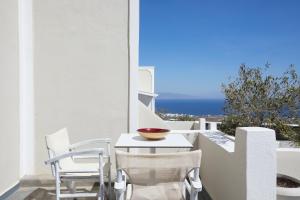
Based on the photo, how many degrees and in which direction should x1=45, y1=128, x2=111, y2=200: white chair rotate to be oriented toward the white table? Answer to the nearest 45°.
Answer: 0° — it already faces it

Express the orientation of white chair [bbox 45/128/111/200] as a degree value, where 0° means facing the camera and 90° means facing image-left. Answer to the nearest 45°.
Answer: approximately 270°

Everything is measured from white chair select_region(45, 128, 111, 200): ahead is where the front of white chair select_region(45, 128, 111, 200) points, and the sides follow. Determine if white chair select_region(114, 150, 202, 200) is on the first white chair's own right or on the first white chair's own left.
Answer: on the first white chair's own right

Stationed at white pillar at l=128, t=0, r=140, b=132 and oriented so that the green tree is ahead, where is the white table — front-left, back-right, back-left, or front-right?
back-right

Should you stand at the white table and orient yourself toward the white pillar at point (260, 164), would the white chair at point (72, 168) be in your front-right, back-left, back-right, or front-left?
back-right

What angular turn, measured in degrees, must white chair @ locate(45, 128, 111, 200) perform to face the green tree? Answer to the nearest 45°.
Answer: approximately 45° to its left

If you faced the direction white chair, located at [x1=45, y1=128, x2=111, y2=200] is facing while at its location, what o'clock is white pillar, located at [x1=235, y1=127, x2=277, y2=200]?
The white pillar is roughly at 1 o'clock from the white chair.

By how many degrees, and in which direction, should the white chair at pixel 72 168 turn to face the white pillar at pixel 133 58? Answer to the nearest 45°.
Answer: approximately 45° to its left
